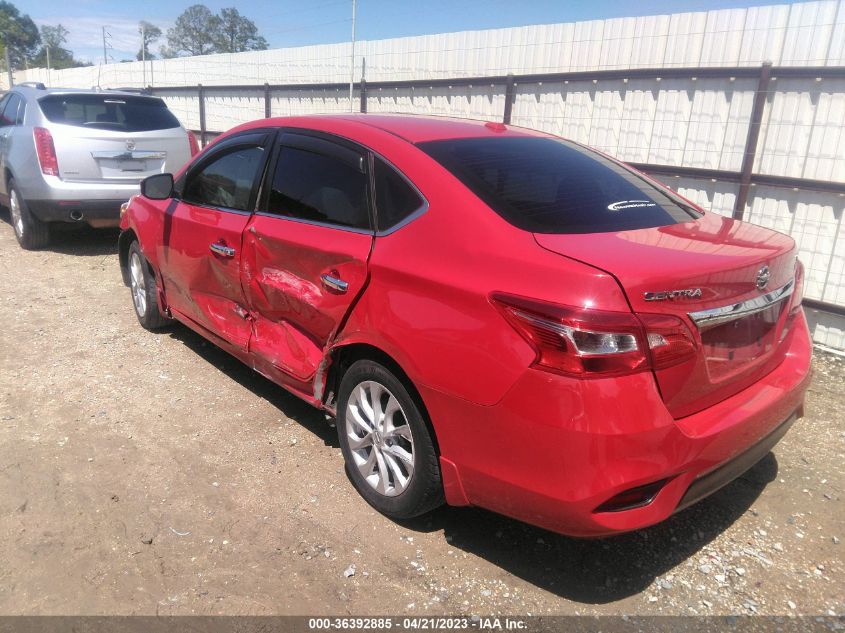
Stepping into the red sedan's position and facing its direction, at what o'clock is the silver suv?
The silver suv is roughly at 12 o'clock from the red sedan.

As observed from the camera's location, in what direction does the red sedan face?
facing away from the viewer and to the left of the viewer
